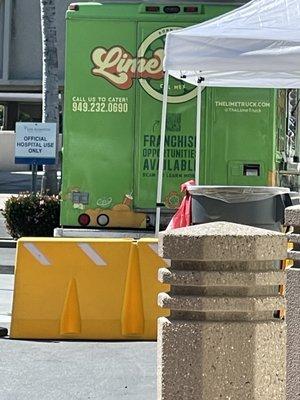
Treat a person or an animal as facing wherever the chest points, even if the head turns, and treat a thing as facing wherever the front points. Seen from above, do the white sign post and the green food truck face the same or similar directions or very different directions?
very different directions

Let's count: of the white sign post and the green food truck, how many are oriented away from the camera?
1

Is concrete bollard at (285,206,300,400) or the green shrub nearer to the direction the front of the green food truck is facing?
the green shrub

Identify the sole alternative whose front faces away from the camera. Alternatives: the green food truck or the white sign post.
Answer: the green food truck

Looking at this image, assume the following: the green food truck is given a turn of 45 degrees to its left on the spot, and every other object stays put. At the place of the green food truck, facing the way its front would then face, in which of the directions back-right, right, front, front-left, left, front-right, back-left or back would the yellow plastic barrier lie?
back-left

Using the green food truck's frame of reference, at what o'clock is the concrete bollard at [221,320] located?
The concrete bollard is roughly at 6 o'clock from the green food truck.

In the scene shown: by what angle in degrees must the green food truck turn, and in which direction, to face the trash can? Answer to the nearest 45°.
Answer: approximately 180°

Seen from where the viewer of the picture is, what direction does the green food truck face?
facing away from the viewer
